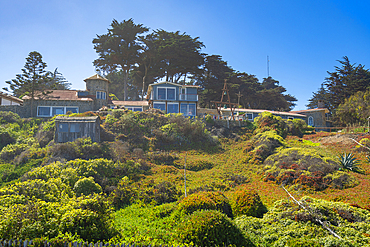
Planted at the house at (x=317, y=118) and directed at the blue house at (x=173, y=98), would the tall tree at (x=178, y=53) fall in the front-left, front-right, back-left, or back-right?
front-right

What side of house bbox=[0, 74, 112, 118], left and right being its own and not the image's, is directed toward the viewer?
front

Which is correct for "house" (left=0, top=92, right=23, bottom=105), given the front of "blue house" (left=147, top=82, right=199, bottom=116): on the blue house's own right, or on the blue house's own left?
on the blue house's own right

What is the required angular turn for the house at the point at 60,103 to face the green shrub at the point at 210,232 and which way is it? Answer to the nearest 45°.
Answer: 0° — it already faces it

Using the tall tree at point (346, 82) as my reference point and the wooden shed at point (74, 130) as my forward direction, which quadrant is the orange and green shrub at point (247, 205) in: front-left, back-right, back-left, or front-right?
front-left

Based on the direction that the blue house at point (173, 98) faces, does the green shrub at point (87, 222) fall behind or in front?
in front

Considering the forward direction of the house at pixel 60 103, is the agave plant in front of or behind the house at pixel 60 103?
in front

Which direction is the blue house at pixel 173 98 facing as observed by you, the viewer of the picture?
facing the viewer

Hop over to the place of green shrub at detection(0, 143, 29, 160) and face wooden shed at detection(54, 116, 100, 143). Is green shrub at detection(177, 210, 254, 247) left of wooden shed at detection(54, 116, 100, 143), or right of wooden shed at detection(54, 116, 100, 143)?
right

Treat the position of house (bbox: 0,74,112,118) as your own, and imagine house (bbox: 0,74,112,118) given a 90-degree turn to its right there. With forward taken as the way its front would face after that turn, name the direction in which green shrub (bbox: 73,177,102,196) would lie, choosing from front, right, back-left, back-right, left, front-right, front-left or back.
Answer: left

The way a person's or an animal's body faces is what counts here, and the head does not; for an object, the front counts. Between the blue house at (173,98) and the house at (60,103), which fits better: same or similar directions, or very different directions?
same or similar directions

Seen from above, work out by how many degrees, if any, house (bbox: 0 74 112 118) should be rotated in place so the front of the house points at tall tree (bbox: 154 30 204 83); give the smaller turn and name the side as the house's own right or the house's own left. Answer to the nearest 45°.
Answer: approximately 90° to the house's own left

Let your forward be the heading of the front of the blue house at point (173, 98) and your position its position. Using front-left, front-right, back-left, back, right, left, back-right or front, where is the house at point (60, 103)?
right

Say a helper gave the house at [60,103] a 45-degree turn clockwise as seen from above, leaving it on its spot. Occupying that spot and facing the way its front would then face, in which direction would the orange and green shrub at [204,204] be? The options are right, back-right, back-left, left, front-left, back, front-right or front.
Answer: front-left

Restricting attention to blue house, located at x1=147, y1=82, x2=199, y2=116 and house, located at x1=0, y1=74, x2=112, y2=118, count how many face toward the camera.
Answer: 2
